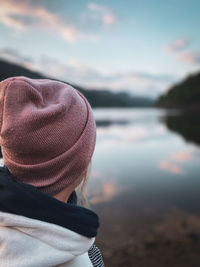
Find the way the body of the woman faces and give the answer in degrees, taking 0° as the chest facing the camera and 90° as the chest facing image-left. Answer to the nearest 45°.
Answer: approximately 225°

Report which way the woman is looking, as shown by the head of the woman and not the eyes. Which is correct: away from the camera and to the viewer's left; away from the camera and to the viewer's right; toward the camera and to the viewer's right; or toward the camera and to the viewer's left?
away from the camera and to the viewer's right
